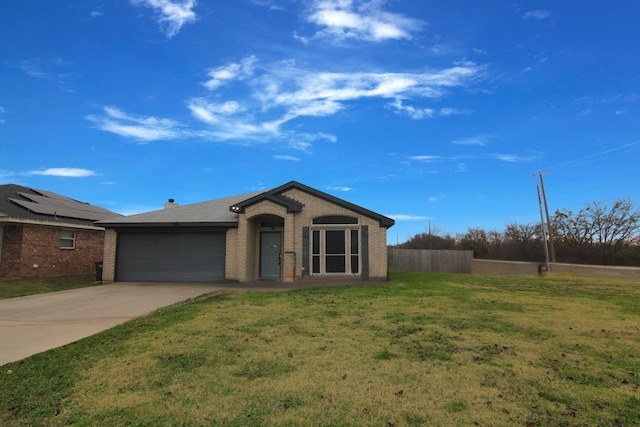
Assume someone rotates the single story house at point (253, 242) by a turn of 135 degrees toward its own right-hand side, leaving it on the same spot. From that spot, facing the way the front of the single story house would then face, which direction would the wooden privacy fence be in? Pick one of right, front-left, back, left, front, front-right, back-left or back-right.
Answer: right

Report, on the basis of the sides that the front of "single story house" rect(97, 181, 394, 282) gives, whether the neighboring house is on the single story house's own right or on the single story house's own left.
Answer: on the single story house's own right

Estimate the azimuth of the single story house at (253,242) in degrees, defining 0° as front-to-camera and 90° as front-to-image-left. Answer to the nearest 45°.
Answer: approximately 0°
